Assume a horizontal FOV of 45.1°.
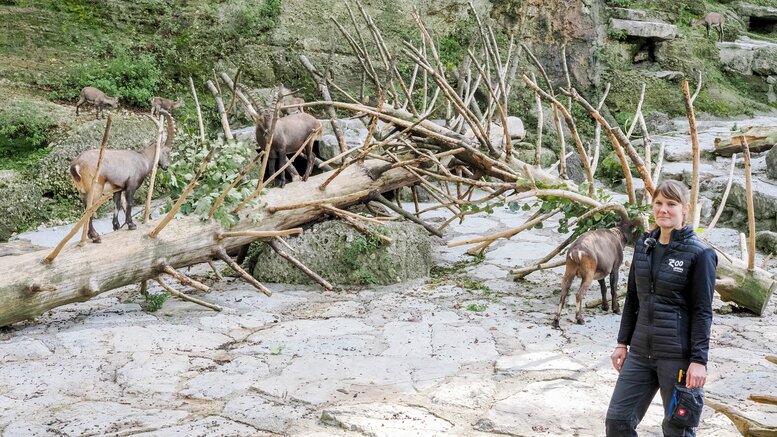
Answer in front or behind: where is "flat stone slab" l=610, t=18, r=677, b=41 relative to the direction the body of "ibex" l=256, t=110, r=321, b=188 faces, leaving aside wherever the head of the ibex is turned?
behind

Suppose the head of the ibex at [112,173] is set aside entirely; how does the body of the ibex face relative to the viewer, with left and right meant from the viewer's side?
facing away from the viewer and to the right of the viewer

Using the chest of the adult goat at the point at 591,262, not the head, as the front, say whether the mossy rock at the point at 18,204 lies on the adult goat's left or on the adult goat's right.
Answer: on the adult goat's left

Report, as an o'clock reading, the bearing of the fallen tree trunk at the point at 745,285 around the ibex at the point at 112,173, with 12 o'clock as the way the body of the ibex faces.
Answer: The fallen tree trunk is roughly at 2 o'clock from the ibex.

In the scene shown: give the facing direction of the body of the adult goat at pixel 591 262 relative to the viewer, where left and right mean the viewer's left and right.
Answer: facing away from the viewer and to the right of the viewer

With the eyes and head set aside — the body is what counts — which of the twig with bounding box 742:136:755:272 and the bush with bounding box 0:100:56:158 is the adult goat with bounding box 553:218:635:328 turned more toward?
the twig

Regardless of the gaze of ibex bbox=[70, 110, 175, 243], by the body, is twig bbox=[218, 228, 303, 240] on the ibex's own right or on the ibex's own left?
on the ibex's own right
